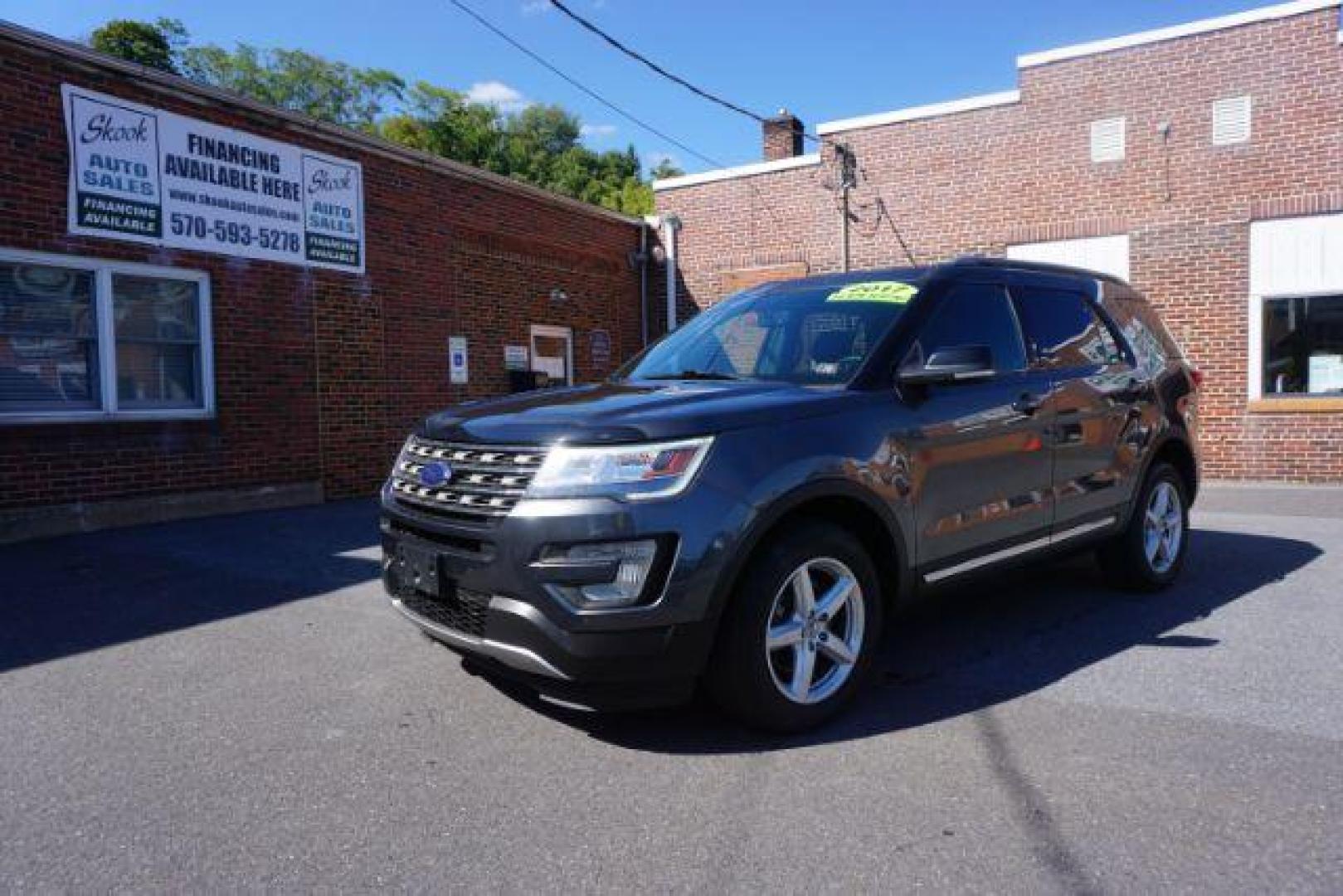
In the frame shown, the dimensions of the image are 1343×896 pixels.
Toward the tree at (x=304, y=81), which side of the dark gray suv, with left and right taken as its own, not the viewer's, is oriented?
right

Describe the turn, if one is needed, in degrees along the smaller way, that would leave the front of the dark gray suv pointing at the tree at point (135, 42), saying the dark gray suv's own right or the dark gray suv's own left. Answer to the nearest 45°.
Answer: approximately 90° to the dark gray suv's own right

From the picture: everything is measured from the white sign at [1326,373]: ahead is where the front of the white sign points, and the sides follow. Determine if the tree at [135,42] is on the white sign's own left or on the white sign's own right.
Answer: on the white sign's own right

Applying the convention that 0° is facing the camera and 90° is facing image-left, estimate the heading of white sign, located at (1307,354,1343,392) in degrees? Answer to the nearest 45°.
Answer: approximately 0°

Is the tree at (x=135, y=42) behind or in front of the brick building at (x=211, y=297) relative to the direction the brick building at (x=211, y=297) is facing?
behind

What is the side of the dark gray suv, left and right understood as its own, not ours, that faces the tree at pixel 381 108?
right

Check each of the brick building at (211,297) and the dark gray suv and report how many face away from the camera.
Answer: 0

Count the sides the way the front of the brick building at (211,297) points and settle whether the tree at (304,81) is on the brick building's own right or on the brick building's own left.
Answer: on the brick building's own left

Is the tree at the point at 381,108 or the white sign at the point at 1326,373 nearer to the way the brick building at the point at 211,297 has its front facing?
the white sign

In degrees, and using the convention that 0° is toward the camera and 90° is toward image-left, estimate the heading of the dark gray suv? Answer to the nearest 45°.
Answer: approximately 45°

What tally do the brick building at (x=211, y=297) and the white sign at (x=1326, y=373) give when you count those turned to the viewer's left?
0

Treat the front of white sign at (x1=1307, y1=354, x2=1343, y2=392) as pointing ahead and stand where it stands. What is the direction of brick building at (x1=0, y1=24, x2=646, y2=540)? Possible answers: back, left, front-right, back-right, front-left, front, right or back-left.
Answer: front-right

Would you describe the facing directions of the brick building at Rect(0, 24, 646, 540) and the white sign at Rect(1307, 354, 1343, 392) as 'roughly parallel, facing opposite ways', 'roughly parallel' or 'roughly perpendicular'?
roughly perpendicular

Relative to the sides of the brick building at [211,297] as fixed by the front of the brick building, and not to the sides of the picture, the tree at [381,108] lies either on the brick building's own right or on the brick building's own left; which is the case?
on the brick building's own left

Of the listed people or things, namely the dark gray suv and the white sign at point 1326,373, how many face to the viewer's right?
0

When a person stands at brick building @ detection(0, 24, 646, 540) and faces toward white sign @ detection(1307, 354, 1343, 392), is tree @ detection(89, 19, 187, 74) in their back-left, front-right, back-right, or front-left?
back-left
